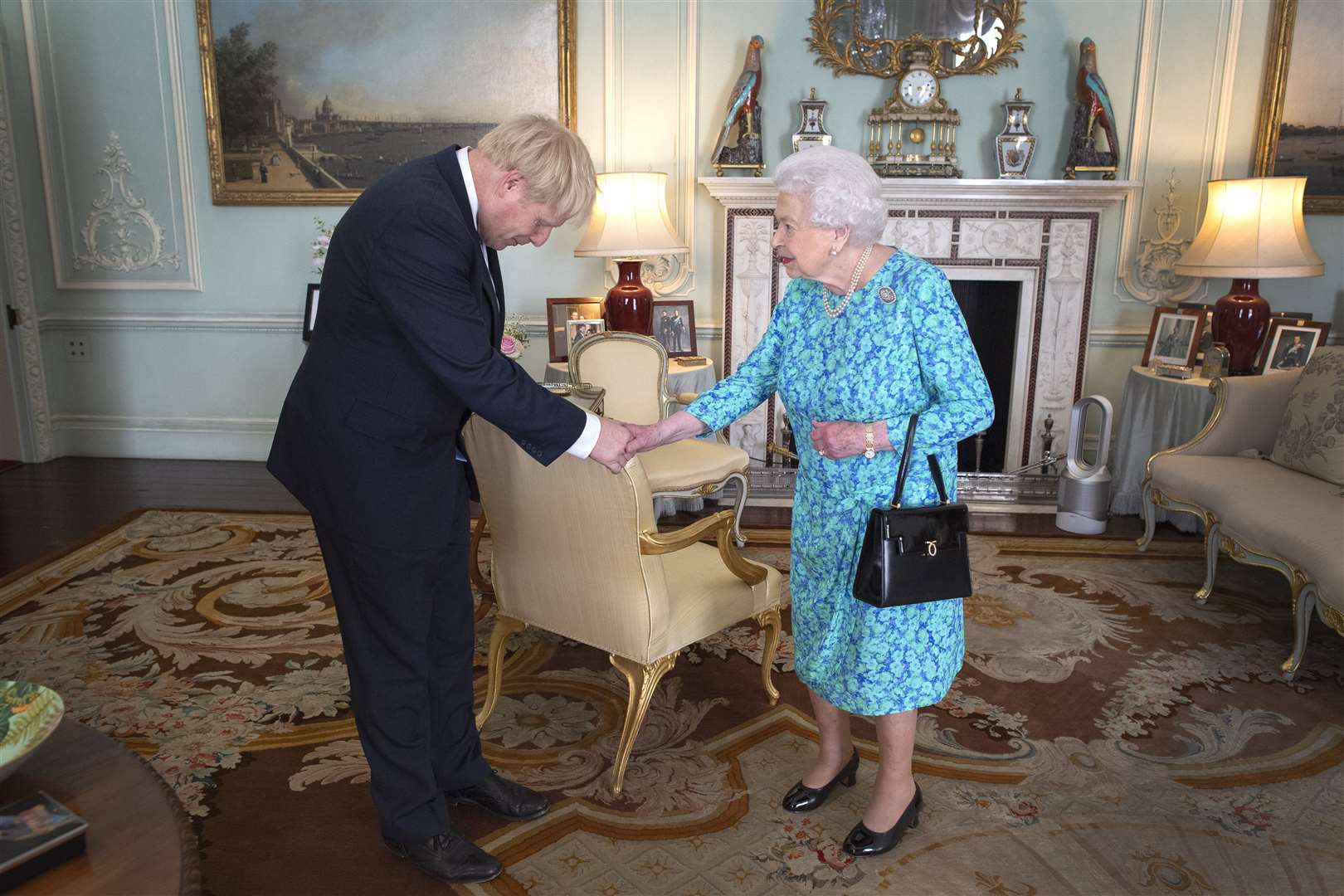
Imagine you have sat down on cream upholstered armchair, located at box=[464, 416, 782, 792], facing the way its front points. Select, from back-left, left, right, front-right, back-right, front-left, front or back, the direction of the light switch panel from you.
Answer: left

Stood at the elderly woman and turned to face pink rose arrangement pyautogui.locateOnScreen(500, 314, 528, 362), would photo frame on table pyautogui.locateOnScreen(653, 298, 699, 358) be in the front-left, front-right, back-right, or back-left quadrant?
front-right

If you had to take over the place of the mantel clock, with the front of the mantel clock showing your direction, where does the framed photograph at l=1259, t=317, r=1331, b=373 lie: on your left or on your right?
on your left

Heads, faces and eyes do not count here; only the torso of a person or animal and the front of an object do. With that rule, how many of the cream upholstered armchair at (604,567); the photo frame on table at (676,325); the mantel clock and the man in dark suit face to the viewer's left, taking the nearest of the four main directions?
0

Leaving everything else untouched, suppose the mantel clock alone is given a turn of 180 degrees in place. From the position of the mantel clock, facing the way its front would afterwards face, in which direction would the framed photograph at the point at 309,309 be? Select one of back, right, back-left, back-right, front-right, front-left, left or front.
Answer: left

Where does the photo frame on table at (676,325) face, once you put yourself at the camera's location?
facing the viewer

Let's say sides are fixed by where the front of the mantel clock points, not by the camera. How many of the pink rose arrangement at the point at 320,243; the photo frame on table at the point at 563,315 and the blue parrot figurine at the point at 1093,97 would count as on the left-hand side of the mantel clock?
1

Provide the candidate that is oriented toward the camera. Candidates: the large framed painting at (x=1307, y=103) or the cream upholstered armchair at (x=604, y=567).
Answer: the large framed painting

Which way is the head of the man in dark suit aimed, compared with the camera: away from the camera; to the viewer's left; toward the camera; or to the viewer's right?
to the viewer's right

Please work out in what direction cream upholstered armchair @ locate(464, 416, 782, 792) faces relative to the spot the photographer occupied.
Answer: facing away from the viewer and to the right of the viewer

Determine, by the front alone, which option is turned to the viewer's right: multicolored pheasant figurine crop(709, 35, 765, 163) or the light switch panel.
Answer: the multicolored pheasant figurine

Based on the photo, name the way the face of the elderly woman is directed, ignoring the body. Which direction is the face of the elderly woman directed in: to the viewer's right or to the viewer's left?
to the viewer's left

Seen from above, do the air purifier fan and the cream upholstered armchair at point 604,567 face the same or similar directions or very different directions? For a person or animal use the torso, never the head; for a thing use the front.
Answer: very different directions
